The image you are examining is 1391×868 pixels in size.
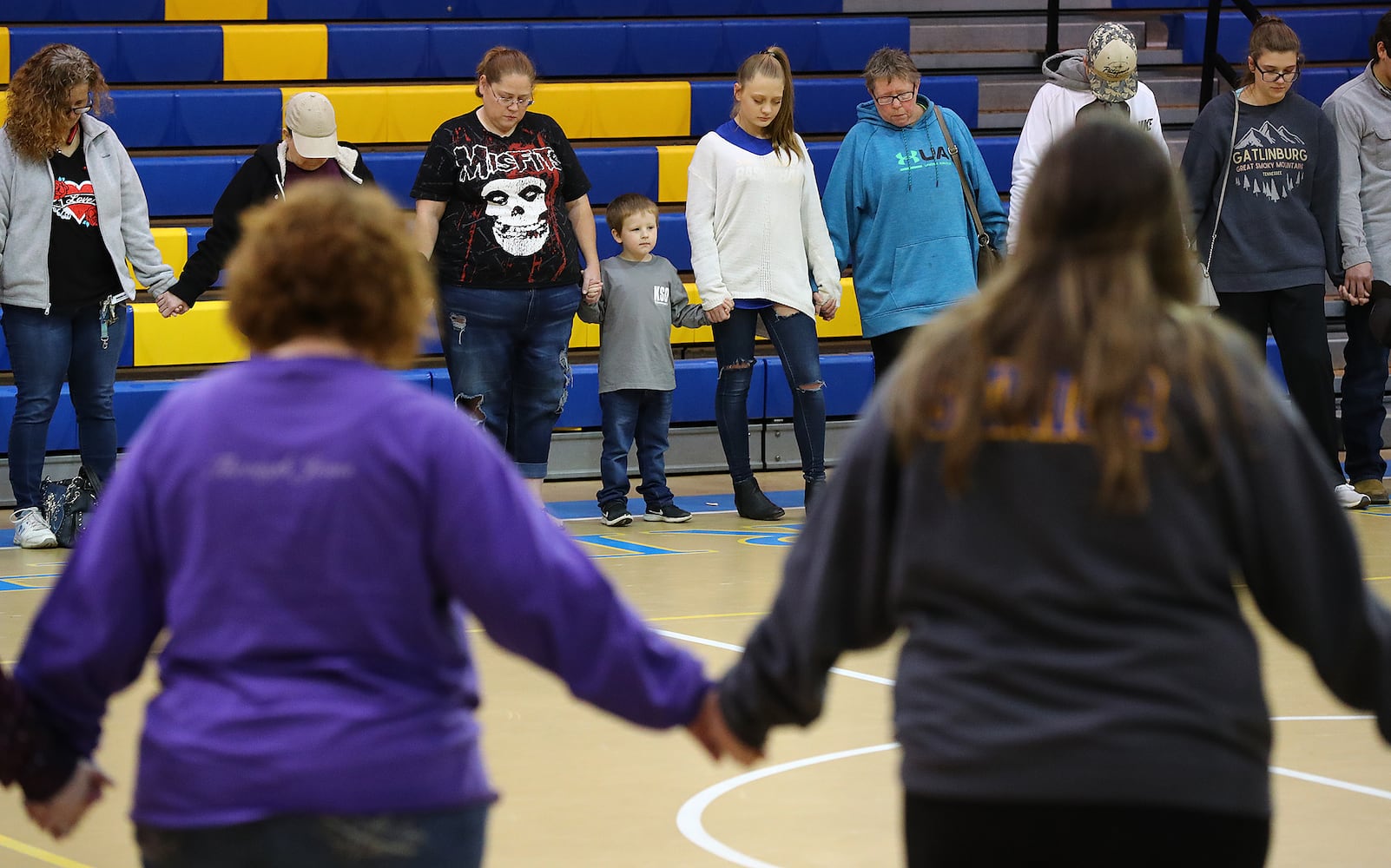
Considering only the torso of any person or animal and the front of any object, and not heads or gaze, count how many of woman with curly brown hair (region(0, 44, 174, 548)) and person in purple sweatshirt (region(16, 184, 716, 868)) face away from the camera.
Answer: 1

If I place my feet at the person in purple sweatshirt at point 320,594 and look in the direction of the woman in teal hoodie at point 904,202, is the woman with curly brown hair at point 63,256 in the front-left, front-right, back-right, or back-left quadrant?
front-left

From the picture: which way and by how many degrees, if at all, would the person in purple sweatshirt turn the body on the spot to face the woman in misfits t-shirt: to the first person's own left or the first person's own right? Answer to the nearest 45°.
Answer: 0° — they already face them

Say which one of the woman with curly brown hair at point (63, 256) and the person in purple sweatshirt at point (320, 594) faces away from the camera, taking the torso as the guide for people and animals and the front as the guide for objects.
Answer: the person in purple sweatshirt

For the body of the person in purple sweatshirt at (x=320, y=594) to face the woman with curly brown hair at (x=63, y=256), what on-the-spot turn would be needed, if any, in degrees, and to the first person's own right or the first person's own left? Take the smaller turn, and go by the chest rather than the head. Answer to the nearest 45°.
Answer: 0° — they already face them

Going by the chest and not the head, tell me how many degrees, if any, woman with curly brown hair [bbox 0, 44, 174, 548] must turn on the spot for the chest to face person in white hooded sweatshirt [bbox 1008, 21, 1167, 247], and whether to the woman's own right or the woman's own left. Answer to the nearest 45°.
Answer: approximately 45° to the woman's own left

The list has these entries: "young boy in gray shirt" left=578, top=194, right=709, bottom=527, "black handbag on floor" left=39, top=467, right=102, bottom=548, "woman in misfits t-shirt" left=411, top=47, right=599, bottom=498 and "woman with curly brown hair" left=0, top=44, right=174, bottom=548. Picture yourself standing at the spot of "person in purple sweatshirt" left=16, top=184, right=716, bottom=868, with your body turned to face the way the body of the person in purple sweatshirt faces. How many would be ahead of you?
4

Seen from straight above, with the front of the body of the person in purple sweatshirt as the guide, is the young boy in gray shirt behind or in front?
in front

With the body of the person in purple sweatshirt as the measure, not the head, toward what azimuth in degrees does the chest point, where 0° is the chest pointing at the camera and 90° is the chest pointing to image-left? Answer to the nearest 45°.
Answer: approximately 180°

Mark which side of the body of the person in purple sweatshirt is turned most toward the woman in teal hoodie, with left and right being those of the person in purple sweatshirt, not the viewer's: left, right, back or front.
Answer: front

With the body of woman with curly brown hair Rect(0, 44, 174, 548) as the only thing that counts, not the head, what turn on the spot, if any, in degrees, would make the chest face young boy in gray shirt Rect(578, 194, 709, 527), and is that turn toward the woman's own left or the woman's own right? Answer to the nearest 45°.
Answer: approximately 45° to the woman's own left
